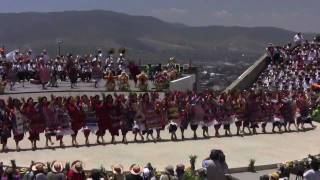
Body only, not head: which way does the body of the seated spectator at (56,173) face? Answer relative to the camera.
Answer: away from the camera

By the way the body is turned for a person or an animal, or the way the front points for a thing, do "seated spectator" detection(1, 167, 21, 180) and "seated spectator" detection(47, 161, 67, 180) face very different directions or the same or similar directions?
same or similar directions

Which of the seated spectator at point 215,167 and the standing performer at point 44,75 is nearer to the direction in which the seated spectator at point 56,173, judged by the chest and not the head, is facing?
the standing performer

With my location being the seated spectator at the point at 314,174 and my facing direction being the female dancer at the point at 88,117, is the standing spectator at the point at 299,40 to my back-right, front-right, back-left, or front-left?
front-right

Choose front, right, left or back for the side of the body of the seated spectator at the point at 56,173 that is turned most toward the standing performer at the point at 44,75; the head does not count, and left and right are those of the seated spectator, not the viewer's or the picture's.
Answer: front

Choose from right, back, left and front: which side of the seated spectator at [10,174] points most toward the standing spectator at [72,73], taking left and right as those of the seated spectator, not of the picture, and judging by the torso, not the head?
front

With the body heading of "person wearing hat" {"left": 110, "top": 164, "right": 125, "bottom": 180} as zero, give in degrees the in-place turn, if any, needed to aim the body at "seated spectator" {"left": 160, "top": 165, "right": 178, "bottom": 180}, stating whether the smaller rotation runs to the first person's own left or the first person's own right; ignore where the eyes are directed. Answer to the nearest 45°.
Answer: approximately 135° to the first person's own right

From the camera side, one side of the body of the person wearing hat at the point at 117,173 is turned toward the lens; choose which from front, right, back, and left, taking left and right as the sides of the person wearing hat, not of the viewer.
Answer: back

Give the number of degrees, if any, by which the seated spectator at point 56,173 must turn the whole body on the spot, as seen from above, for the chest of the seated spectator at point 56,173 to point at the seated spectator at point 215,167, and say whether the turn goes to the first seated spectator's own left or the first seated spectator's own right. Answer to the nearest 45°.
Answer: approximately 90° to the first seated spectator's own right

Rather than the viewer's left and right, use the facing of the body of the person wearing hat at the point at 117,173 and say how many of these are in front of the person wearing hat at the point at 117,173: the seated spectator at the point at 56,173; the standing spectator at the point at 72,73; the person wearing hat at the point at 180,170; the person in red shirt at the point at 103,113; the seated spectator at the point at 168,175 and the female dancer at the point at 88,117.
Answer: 3

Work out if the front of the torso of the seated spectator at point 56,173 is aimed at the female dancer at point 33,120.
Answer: yes

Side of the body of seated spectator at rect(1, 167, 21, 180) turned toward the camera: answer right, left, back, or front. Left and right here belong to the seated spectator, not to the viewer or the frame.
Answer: back

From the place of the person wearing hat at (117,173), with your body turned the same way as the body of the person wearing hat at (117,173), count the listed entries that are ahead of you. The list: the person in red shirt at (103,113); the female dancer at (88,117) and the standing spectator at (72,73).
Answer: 3

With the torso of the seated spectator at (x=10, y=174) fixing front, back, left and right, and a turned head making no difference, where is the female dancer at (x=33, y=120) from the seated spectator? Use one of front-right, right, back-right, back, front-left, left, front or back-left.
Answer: front

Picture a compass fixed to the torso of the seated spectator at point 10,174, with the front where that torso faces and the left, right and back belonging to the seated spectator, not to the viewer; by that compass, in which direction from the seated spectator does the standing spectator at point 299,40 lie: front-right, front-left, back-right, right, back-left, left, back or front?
front-right

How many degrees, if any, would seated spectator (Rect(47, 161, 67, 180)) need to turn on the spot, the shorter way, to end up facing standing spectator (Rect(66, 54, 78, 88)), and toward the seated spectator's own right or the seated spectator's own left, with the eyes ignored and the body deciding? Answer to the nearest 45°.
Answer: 0° — they already face them

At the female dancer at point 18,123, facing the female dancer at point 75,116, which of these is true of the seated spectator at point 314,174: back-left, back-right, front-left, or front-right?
front-right

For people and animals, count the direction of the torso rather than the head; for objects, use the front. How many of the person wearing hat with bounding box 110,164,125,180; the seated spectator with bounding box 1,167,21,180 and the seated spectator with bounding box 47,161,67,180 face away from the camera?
3
